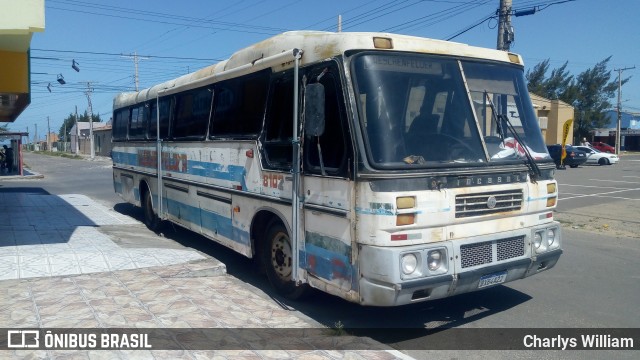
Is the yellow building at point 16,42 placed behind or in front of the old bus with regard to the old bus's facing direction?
behind

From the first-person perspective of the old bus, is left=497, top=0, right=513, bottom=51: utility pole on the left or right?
on its left

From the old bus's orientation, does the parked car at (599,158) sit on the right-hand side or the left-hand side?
on its left

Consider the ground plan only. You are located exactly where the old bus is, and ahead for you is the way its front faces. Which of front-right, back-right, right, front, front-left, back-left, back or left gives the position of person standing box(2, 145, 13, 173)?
back

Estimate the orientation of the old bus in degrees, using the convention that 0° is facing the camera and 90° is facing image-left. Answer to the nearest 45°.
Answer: approximately 315°
